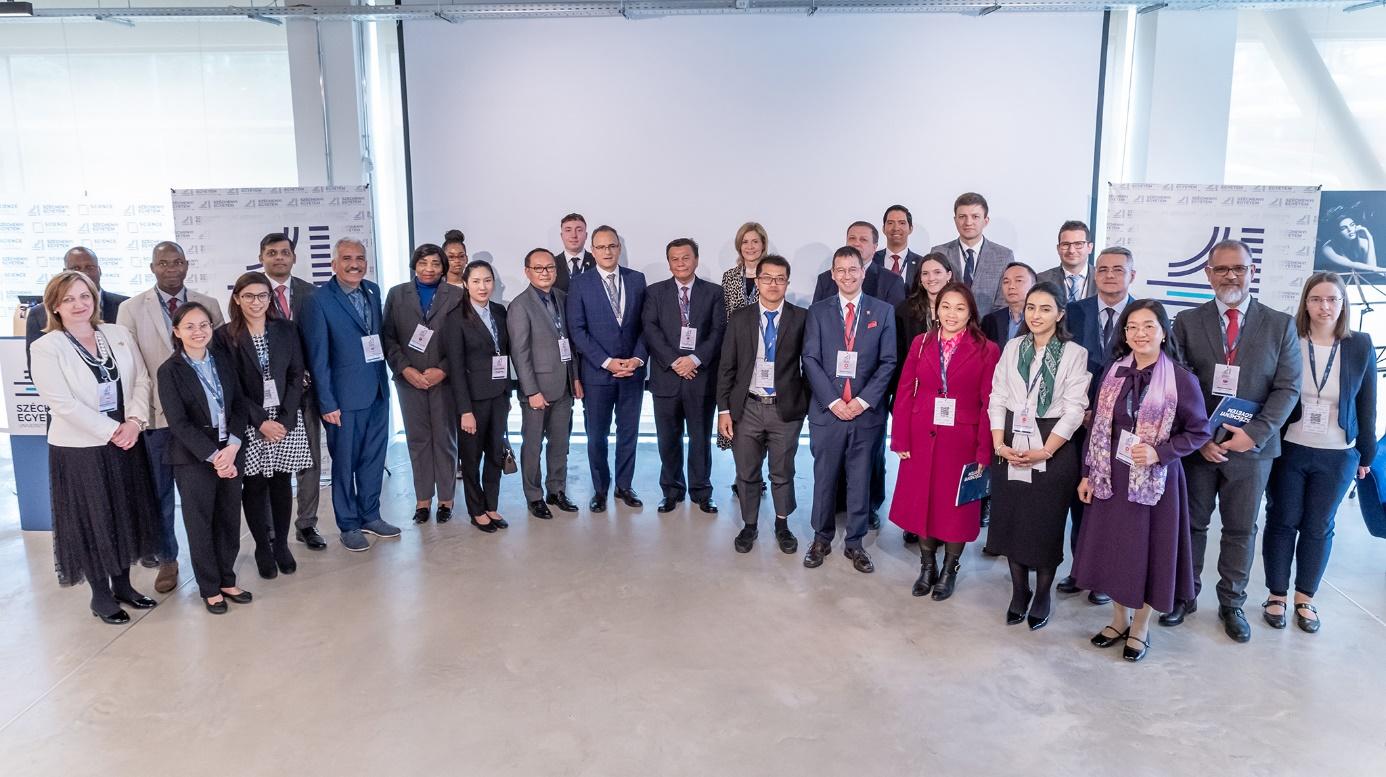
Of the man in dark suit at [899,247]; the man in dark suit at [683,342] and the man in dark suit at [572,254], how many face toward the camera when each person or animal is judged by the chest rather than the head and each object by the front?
3

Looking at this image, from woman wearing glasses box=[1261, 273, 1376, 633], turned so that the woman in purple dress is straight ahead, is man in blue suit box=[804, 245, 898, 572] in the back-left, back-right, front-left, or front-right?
front-right

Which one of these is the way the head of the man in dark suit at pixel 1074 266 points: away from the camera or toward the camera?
toward the camera

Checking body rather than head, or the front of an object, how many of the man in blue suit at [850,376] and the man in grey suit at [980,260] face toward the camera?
2

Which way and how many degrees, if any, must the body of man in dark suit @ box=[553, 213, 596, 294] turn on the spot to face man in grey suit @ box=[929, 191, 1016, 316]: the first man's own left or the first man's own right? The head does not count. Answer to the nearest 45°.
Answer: approximately 90° to the first man's own left

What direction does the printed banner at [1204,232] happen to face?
toward the camera

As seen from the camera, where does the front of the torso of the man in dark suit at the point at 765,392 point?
toward the camera

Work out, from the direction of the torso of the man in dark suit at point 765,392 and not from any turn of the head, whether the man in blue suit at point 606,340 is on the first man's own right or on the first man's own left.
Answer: on the first man's own right

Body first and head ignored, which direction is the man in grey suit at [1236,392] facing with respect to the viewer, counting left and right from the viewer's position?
facing the viewer

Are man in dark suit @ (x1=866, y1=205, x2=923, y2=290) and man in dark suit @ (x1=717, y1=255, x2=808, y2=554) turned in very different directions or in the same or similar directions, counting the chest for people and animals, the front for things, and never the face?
same or similar directions

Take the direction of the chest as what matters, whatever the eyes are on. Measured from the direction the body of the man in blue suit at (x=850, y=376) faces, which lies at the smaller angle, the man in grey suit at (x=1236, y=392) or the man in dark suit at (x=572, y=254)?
the man in grey suit

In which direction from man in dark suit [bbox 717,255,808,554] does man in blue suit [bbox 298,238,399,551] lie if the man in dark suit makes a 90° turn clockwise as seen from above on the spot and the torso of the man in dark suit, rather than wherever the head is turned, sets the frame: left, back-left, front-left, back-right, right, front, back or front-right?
front

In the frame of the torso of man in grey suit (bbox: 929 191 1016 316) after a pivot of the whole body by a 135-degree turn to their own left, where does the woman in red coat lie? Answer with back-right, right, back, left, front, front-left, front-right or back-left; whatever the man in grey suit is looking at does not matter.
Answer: back-right

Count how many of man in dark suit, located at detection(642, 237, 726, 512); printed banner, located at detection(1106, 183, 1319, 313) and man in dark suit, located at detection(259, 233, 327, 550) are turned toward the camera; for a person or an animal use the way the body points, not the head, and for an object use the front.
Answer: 3
